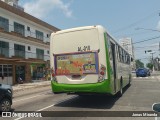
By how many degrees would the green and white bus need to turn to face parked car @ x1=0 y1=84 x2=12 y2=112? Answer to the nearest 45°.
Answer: approximately 135° to its left

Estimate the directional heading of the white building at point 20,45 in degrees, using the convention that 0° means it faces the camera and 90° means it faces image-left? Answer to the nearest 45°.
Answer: approximately 315°

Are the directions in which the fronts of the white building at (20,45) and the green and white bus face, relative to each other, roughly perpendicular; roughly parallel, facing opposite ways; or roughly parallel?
roughly perpendicular

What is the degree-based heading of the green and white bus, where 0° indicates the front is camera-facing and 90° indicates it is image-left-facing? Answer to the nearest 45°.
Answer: approximately 225°

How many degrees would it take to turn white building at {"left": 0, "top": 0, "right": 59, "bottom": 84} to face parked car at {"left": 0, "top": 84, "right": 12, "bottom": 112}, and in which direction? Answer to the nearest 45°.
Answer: approximately 45° to its right

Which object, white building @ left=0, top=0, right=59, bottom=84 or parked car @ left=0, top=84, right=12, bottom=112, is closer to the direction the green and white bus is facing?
the white building
